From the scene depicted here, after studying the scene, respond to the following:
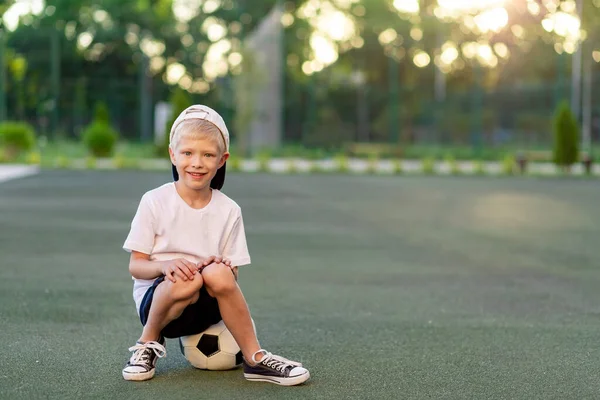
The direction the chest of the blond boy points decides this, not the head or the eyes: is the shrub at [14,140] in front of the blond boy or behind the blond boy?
behind

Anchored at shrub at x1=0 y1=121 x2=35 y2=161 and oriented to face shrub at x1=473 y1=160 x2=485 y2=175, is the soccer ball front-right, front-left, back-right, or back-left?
front-right

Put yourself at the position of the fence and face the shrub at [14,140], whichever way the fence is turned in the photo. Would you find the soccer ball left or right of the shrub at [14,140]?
left

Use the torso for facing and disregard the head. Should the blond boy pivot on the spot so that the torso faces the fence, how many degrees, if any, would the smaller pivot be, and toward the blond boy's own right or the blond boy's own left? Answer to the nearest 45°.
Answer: approximately 180°

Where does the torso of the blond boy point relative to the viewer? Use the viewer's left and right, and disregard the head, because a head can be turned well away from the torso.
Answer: facing the viewer

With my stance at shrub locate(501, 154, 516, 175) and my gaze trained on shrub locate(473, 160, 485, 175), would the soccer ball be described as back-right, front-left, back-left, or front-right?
front-left

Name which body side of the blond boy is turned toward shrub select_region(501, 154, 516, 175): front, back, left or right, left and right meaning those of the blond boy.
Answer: back

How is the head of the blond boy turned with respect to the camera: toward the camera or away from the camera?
toward the camera

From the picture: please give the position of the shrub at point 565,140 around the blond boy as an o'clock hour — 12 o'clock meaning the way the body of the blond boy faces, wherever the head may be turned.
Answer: The shrub is roughly at 7 o'clock from the blond boy.

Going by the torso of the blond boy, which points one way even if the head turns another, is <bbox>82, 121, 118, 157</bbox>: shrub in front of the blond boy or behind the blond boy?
behind

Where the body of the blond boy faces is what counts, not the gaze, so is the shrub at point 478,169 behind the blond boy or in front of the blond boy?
behind

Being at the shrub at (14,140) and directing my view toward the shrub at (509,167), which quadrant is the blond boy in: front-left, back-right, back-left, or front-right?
front-right

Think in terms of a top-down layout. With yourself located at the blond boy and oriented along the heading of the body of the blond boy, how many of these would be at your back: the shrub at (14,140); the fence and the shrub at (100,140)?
3
